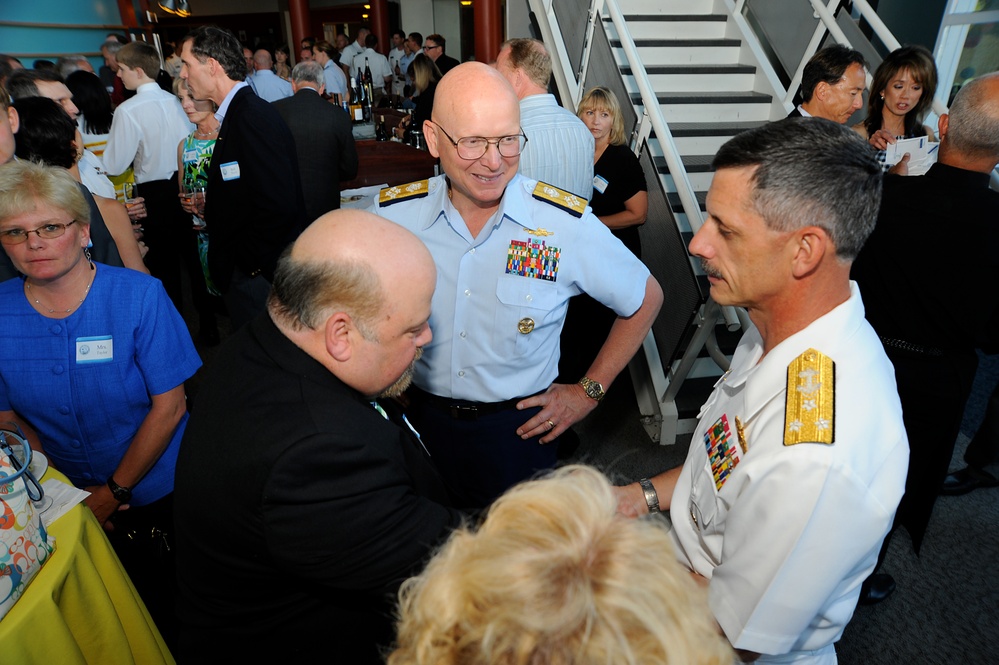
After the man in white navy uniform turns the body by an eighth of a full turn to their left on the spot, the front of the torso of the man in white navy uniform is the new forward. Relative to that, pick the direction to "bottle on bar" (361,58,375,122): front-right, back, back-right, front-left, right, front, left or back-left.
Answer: right

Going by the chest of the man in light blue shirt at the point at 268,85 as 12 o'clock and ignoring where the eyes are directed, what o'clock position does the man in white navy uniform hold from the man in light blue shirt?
The man in white navy uniform is roughly at 6 o'clock from the man in light blue shirt.

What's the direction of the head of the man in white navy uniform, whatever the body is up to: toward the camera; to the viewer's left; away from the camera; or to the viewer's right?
to the viewer's left

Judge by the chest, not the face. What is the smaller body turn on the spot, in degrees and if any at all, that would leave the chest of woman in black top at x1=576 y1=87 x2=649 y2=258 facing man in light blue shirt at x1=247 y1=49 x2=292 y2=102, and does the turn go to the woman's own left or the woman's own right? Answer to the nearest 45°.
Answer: approximately 90° to the woman's own right

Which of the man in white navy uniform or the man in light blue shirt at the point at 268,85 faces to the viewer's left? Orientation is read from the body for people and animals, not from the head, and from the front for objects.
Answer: the man in white navy uniform

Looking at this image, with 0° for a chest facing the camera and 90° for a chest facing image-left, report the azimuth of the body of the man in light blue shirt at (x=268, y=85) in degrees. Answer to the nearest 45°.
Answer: approximately 180°

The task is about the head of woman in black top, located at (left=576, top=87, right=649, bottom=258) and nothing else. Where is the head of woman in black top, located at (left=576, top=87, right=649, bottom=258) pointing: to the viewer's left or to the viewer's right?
to the viewer's left

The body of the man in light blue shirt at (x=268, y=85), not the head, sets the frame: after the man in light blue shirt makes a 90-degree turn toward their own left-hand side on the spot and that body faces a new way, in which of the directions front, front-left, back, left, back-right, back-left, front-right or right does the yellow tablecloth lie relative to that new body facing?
left

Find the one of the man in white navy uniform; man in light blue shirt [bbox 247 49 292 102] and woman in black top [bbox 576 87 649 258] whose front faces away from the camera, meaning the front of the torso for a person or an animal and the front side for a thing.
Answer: the man in light blue shirt

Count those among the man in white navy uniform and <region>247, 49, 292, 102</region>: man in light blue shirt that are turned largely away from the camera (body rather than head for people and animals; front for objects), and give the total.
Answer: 1

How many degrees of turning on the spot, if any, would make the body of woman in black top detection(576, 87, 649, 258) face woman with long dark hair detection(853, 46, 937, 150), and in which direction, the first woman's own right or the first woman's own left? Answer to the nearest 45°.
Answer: approximately 135° to the first woman's own left

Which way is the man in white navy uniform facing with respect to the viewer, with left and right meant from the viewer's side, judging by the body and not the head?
facing to the left of the viewer

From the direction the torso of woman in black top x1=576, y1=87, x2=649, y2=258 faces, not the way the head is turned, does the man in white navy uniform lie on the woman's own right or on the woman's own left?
on the woman's own left

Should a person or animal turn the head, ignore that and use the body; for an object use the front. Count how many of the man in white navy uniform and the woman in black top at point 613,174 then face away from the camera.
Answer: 0
